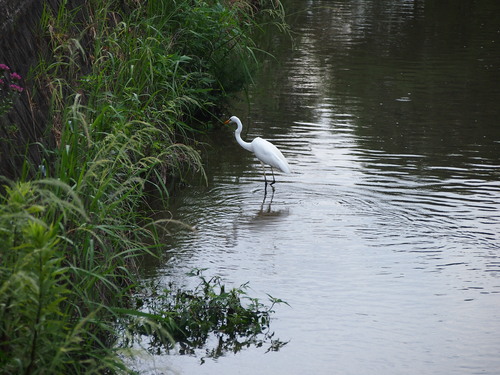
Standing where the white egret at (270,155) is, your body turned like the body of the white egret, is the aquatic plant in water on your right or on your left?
on your left

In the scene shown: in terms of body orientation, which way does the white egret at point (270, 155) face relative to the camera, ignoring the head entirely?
to the viewer's left
